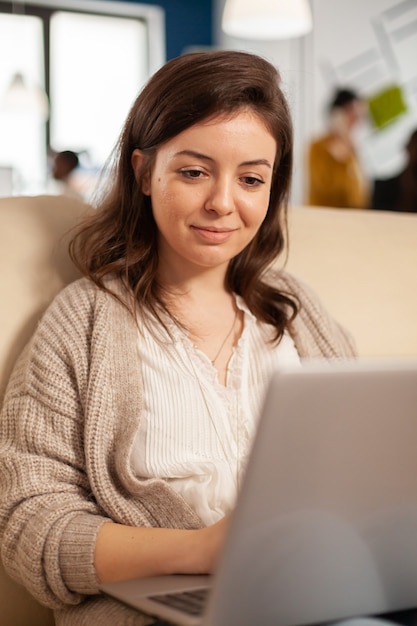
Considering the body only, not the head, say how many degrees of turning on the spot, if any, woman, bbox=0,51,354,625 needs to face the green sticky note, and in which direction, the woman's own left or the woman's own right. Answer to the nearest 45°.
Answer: approximately 135° to the woman's own left

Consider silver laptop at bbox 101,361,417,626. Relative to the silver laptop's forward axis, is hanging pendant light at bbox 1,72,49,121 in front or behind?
in front

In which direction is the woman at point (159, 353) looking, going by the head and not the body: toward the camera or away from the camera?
toward the camera

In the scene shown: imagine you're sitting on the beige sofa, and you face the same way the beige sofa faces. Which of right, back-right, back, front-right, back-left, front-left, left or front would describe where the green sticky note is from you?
back

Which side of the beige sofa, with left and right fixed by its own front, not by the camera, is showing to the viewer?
front

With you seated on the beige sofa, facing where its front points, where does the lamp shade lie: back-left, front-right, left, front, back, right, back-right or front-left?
back

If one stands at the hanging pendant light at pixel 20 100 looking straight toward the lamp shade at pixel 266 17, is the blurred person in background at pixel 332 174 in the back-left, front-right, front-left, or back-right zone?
front-left

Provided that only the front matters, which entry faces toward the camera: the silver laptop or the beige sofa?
the beige sofa

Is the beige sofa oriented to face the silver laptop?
yes

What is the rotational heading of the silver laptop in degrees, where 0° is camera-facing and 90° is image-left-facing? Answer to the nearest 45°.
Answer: approximately 135°

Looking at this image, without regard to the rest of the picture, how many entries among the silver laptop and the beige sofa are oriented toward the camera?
1

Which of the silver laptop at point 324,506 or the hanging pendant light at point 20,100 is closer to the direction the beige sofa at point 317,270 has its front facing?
the silver laptop

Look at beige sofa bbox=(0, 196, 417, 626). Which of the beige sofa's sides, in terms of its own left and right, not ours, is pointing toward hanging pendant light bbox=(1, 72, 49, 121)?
back

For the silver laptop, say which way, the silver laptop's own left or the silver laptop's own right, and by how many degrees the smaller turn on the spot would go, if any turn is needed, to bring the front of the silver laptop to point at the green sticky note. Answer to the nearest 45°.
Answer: approximately 45° to the silver laptop's own right

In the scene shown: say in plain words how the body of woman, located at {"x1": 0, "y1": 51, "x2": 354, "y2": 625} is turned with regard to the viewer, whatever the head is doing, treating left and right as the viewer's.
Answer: facing the viewer and to the right of the viewer

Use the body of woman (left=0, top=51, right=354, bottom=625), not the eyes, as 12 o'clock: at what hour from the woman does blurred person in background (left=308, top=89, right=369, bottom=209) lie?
The blurred person in background is roughly at 8 o'clock from the woman.
